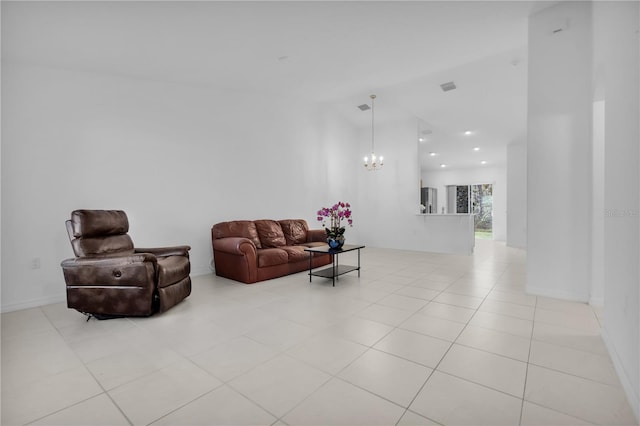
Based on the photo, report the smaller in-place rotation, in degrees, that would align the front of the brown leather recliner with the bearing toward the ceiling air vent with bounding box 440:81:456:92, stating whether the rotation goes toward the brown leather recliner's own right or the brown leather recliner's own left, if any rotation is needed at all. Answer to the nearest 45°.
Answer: approximately 45° to the brown leather recliner's own left

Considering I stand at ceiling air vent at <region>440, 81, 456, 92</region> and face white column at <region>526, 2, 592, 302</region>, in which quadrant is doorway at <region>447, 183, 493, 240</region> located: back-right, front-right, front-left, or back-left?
back-left

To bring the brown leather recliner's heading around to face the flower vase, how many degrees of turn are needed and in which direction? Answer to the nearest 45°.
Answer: approximately 45° to its left

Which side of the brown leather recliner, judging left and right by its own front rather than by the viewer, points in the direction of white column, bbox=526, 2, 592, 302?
front

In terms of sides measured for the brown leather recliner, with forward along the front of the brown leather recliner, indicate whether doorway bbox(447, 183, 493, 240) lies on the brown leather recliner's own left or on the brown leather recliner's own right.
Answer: on the brown leather recliner's own left

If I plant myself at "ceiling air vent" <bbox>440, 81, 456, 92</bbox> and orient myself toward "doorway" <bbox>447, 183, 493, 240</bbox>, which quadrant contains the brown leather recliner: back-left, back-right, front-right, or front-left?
back-left

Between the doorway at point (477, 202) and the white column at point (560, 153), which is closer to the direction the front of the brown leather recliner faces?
the white column
